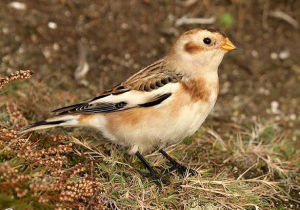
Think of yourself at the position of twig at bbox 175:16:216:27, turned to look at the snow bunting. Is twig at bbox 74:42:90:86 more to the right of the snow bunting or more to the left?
right

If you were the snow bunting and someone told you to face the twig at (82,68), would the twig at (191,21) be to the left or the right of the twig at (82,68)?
right

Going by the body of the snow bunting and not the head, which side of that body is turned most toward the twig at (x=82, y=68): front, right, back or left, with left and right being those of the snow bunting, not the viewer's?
left

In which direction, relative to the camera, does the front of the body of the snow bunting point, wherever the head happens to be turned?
to the viewer's right
